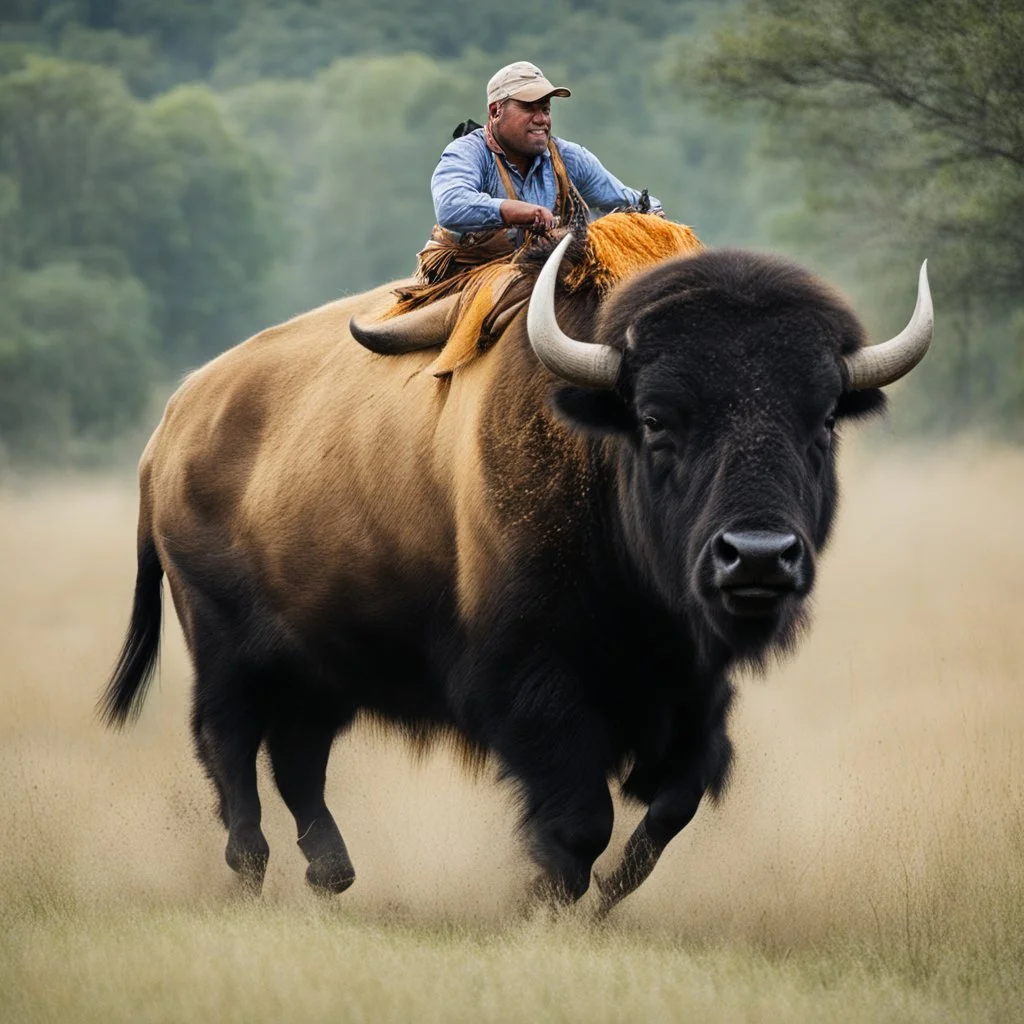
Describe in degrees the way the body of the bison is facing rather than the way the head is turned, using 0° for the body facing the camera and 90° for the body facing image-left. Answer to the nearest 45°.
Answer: approximately 315°

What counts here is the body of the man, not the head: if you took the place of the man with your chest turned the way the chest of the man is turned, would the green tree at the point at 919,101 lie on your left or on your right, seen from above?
on your left

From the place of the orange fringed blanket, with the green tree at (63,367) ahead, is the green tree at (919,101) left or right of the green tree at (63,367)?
right

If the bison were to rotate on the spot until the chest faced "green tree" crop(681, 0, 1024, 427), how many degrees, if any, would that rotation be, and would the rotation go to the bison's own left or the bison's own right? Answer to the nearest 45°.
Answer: approximately 135° to the bison's own left
